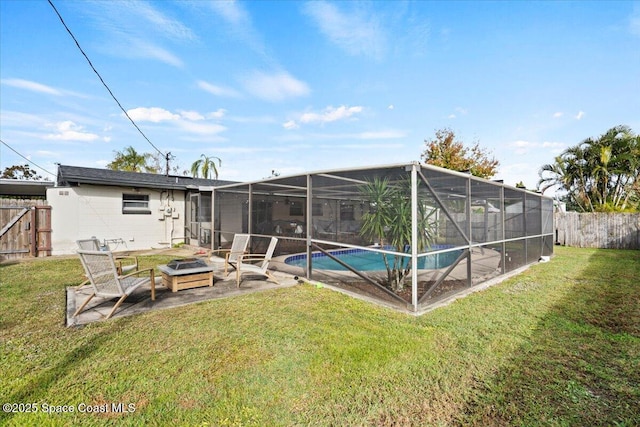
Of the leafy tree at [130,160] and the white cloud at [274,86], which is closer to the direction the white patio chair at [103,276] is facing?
the white cloud

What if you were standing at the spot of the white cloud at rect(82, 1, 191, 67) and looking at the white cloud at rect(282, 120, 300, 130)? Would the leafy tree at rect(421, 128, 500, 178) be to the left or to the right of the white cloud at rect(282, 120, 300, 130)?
right

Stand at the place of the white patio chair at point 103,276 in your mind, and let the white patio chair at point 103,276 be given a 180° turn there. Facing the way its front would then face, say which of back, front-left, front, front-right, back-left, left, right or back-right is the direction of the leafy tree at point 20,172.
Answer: back-right

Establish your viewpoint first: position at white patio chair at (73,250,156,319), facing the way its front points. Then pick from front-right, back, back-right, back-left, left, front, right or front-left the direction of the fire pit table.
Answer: front

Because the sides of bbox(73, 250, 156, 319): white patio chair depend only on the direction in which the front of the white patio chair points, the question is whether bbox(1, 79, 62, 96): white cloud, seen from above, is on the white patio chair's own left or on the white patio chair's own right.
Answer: on the white patio chair's own left

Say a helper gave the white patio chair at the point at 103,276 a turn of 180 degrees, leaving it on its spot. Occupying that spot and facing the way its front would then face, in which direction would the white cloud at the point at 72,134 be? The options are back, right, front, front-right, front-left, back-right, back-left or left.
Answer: back-right
